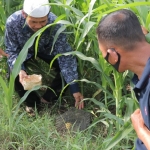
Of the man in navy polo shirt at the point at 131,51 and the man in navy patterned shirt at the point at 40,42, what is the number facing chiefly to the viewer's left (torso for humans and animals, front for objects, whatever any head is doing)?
1

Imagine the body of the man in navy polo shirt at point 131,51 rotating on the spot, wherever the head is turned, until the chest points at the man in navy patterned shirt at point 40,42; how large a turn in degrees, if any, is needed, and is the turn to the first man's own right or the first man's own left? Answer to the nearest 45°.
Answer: approximately 45° to the first man's own right

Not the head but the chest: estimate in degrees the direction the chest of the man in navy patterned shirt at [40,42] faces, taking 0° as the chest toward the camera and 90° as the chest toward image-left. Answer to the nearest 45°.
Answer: approximately 0°

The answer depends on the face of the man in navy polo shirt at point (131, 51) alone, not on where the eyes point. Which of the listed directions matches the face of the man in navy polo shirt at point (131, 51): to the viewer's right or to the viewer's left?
to the viewer's left

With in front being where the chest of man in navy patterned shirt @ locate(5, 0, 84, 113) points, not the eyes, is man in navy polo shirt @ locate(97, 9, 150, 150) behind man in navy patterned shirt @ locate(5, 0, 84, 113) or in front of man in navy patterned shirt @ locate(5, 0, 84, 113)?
in front

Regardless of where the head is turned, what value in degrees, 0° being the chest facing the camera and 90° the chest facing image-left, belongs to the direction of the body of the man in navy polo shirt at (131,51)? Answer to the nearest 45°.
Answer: approximately 90°
